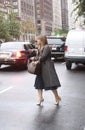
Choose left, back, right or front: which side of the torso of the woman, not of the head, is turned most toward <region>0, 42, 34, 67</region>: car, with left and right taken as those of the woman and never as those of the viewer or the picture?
right

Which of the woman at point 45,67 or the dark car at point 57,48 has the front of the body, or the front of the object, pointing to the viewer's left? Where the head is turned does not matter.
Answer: the woman

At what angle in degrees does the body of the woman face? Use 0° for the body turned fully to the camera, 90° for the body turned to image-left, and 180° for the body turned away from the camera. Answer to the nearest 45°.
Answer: approximately 90°
